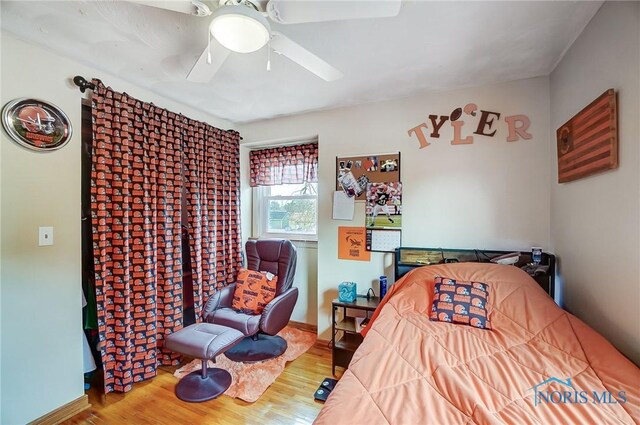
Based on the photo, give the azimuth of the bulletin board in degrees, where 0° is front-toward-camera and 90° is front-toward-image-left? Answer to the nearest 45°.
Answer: approximately 0°

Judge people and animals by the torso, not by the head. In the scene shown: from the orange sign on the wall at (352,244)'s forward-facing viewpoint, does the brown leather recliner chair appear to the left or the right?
on its right

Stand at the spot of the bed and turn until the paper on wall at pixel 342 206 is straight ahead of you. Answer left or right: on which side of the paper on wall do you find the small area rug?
left

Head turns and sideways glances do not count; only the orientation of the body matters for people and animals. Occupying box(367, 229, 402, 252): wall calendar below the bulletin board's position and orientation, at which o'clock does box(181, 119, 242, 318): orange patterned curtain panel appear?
The orange patterned curtain panel is roughly at 3 o'clock from the wall calendar below the bulletin board.

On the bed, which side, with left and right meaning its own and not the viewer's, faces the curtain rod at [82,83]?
right

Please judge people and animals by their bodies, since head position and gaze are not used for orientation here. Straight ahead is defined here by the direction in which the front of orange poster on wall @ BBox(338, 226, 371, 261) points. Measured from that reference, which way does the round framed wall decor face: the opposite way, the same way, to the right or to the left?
to the left

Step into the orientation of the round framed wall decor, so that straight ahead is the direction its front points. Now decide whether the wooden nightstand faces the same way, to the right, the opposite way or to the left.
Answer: to the right

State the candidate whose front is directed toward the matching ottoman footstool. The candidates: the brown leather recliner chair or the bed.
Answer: the brown leather recliner chair

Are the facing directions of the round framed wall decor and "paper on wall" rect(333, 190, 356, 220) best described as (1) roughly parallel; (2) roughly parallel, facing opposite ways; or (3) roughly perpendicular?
roughly perpendicular

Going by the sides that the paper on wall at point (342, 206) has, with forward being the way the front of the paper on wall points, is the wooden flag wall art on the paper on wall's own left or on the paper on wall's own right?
on the paper on wall's own left
